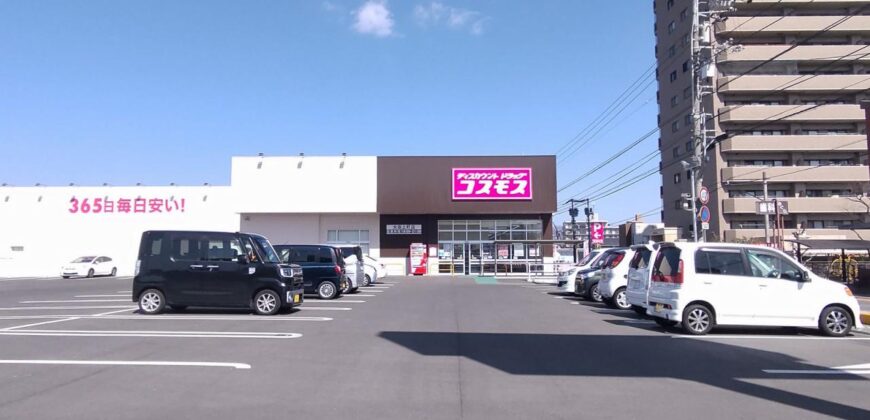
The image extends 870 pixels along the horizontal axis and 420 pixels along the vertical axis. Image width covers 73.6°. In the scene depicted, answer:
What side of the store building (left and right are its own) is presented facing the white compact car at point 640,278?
front

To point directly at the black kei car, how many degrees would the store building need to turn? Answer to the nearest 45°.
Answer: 0° — it already faces it

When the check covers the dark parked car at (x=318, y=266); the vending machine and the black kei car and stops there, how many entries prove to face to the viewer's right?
1

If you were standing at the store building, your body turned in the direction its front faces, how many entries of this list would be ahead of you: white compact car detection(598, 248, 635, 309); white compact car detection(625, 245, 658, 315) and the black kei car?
3

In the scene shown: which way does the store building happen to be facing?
toward the camera

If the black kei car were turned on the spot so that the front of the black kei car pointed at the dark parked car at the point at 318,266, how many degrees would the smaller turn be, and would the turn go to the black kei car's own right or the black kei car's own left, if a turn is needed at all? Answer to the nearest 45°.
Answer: approximately 45° to the black kei car's own left

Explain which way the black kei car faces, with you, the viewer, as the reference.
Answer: facing to the right of the viewer

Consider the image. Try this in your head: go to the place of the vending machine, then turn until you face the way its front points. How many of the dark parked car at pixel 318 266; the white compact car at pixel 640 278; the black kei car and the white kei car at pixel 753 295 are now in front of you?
4

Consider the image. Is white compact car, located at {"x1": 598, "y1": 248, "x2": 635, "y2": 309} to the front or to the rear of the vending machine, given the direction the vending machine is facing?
to the front

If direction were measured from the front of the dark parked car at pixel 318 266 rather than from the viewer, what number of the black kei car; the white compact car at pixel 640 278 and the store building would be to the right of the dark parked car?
1

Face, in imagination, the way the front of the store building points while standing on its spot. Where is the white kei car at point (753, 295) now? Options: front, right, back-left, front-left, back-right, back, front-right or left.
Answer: front

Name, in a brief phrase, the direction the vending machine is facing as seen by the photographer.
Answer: facing the viewer
